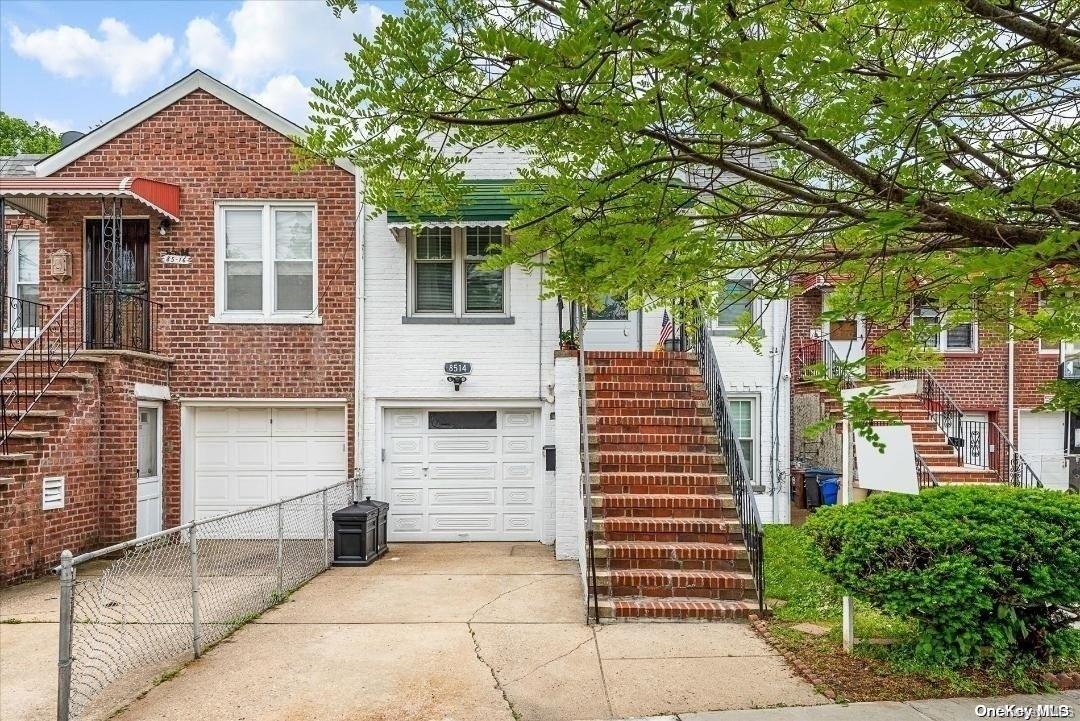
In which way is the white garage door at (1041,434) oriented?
toward the camera

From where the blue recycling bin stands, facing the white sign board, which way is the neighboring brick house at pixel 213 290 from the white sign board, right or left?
right

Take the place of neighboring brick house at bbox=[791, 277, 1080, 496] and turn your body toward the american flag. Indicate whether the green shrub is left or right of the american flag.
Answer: left

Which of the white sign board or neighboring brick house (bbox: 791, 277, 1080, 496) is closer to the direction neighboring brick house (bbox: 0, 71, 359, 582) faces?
the white sign board

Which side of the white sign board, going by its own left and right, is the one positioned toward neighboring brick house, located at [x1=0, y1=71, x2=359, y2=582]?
right

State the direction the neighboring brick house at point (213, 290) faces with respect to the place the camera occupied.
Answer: facing the viewer

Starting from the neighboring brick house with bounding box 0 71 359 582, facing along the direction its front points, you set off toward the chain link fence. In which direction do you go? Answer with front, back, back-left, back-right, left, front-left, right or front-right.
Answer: front

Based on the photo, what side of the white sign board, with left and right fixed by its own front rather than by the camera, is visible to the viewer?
front

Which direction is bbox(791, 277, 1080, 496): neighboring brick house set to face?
toward the camera

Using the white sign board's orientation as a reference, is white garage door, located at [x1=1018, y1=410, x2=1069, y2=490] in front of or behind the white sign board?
behind

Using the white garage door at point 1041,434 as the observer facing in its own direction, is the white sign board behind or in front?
in front

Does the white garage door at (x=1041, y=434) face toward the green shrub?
yes

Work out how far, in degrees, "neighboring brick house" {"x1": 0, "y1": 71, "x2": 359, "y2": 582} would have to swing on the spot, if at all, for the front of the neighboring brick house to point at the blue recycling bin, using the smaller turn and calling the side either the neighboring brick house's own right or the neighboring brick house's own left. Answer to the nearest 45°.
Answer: approximately 90° to the neighboring brick house's own left

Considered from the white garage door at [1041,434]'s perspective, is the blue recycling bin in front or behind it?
in front
